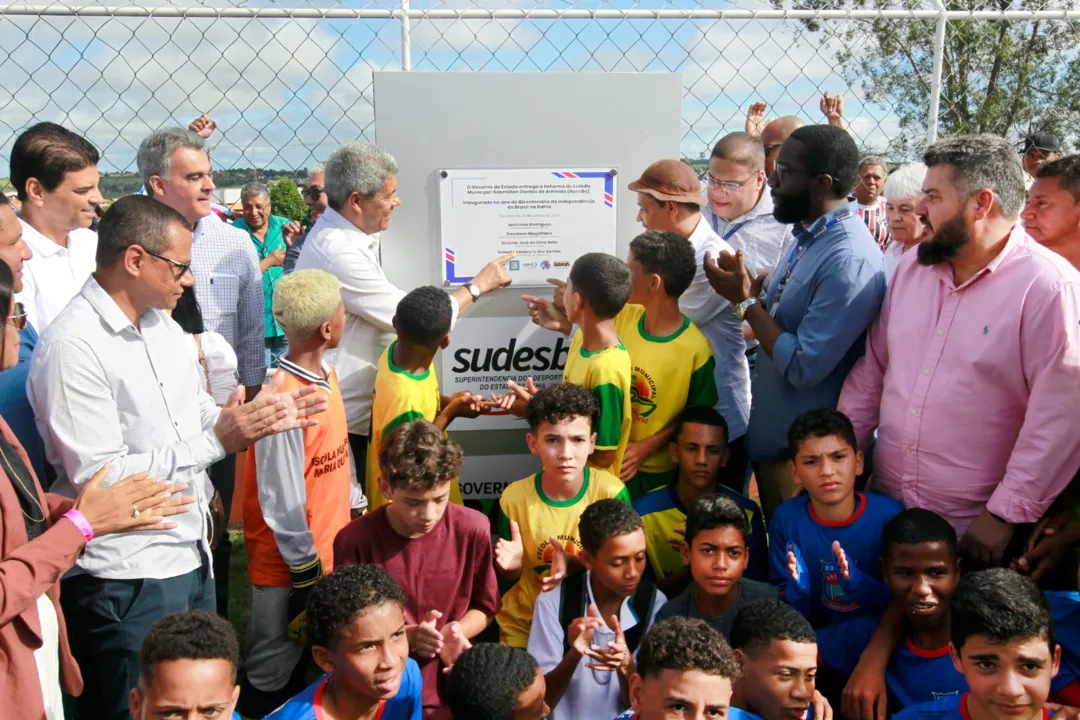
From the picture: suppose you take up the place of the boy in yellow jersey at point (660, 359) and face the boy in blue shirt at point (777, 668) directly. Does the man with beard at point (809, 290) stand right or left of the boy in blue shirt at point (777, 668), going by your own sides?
left

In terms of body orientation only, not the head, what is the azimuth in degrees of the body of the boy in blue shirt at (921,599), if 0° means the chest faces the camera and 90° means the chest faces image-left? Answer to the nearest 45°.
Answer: approximately 0°

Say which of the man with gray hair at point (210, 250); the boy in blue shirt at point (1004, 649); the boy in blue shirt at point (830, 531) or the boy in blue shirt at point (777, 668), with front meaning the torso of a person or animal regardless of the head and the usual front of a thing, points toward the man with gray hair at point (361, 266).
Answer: the man with gray hair at point (210, 250)

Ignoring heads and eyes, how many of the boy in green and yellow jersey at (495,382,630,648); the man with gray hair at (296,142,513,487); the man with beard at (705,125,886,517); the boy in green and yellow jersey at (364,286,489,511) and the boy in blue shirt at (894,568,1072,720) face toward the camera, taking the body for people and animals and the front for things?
2

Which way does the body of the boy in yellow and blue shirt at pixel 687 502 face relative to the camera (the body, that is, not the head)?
toward the camera

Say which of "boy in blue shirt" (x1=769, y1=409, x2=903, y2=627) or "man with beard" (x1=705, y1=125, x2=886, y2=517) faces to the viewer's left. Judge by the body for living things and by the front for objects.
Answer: the man with beard

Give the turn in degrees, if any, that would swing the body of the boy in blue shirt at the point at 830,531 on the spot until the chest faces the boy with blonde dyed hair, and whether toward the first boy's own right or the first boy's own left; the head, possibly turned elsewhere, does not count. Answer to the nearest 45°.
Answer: approximately 90° to the first boy's own right

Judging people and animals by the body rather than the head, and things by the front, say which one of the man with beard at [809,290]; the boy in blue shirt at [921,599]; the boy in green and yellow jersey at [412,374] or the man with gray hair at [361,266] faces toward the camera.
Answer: the boy in blue shirt

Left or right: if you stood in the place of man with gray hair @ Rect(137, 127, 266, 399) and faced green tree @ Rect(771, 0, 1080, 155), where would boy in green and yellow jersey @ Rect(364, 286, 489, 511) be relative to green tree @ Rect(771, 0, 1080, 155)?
right

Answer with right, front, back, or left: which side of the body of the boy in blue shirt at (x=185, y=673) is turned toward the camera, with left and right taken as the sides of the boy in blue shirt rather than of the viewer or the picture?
front

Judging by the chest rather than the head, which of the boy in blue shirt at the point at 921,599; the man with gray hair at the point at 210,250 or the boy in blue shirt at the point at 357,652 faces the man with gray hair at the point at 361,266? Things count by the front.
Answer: the man with gray hair at the point at 210,250

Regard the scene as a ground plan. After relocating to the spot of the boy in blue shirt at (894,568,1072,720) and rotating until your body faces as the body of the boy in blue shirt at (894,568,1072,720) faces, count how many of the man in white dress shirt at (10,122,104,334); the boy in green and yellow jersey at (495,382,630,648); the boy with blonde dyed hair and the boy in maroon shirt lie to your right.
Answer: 4

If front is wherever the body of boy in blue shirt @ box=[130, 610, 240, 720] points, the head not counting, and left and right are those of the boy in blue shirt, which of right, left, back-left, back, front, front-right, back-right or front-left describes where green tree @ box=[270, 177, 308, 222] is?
back

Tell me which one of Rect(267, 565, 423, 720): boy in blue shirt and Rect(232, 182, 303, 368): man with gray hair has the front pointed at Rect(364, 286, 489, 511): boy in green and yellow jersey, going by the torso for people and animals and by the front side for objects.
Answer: the man with gray hair

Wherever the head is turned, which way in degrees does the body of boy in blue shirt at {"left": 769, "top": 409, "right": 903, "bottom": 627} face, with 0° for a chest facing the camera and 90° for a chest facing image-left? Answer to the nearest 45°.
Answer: approximately 0°
